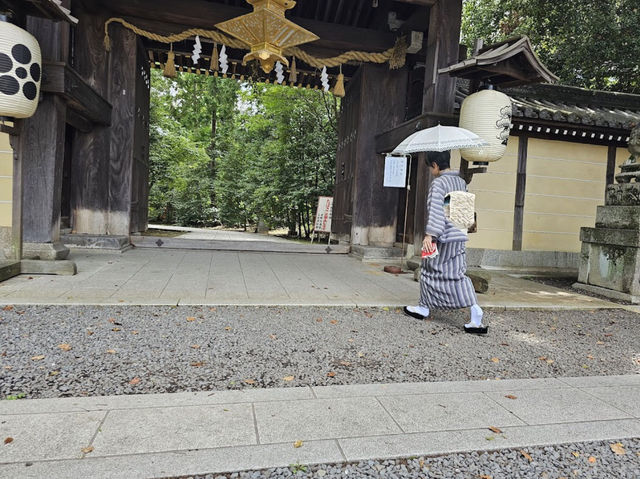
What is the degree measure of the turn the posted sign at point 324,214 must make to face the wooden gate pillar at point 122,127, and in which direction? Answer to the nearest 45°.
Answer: approximately 45° to its right

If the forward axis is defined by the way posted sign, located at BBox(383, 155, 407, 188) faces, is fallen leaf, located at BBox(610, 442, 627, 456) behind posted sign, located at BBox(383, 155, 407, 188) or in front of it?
in front

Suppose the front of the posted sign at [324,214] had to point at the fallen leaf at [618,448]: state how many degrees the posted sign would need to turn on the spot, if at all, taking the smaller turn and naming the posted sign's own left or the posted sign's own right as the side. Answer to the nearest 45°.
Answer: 0° — it already faces it

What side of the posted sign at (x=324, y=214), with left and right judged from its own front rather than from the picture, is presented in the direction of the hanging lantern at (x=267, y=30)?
front

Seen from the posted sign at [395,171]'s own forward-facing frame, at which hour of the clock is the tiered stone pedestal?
The tiered stone pedestal is roughly at 10 o'clock from the posted sign.

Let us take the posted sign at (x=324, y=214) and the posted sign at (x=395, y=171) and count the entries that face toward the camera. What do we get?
2

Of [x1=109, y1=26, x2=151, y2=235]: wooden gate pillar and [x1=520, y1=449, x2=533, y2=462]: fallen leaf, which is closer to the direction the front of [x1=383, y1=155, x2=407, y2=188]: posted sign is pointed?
the fallen leaf

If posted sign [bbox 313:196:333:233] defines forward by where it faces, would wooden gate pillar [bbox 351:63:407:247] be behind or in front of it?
in front

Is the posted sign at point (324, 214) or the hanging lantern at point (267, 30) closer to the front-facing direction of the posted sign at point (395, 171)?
the hanging lantern

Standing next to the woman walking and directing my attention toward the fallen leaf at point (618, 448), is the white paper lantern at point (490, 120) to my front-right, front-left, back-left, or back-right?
back-left

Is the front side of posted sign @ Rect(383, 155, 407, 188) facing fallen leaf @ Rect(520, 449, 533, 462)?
yes

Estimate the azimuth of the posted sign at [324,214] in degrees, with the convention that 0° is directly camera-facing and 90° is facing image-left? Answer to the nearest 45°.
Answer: approximately 0°
